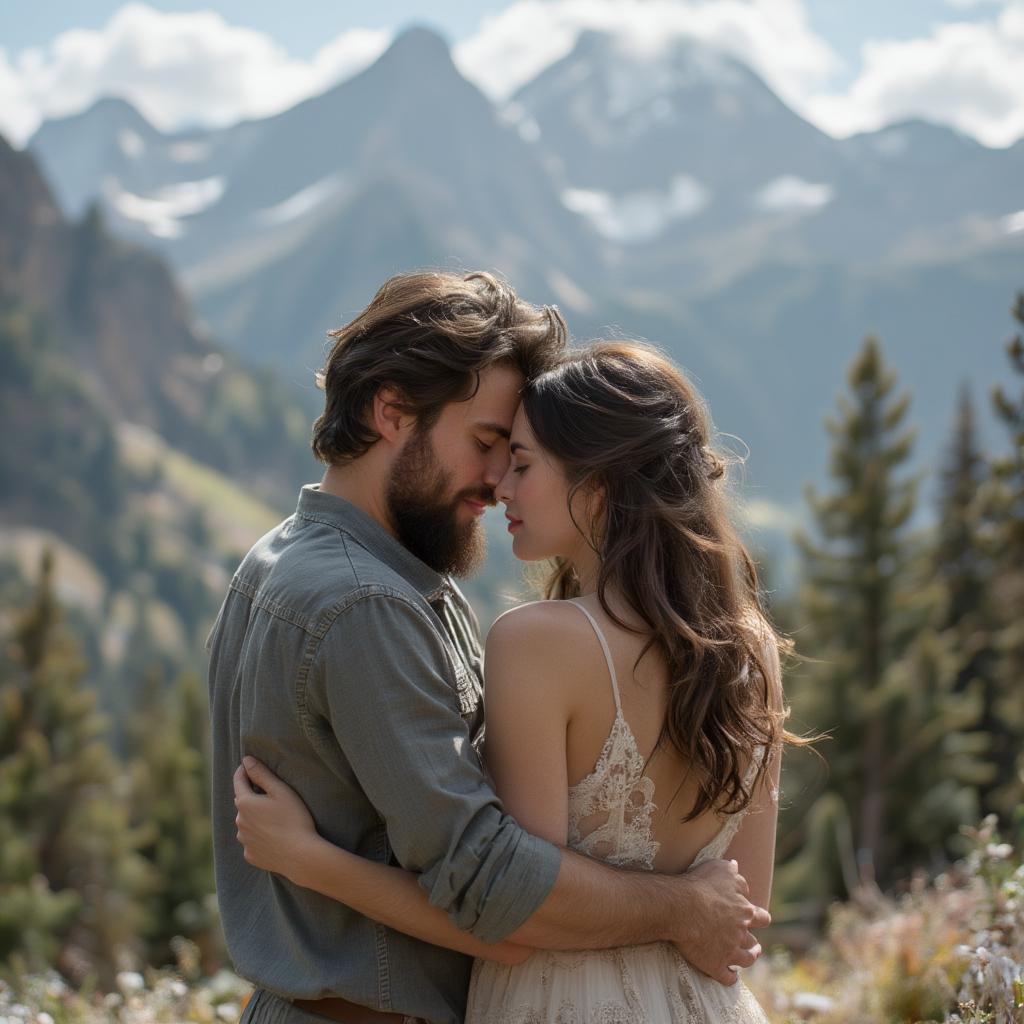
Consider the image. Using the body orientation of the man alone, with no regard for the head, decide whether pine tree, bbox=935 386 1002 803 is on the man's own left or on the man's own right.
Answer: on the man's own left

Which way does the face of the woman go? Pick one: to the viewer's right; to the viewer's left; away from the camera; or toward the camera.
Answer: to the viewer's left

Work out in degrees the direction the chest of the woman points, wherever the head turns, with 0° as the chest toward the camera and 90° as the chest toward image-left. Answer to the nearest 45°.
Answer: approximately 135°

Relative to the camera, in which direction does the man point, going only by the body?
to the viewer's right

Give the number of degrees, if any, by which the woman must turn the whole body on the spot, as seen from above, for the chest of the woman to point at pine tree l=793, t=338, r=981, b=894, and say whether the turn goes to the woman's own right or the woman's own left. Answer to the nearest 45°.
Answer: approximately 45° to the woman's own right
